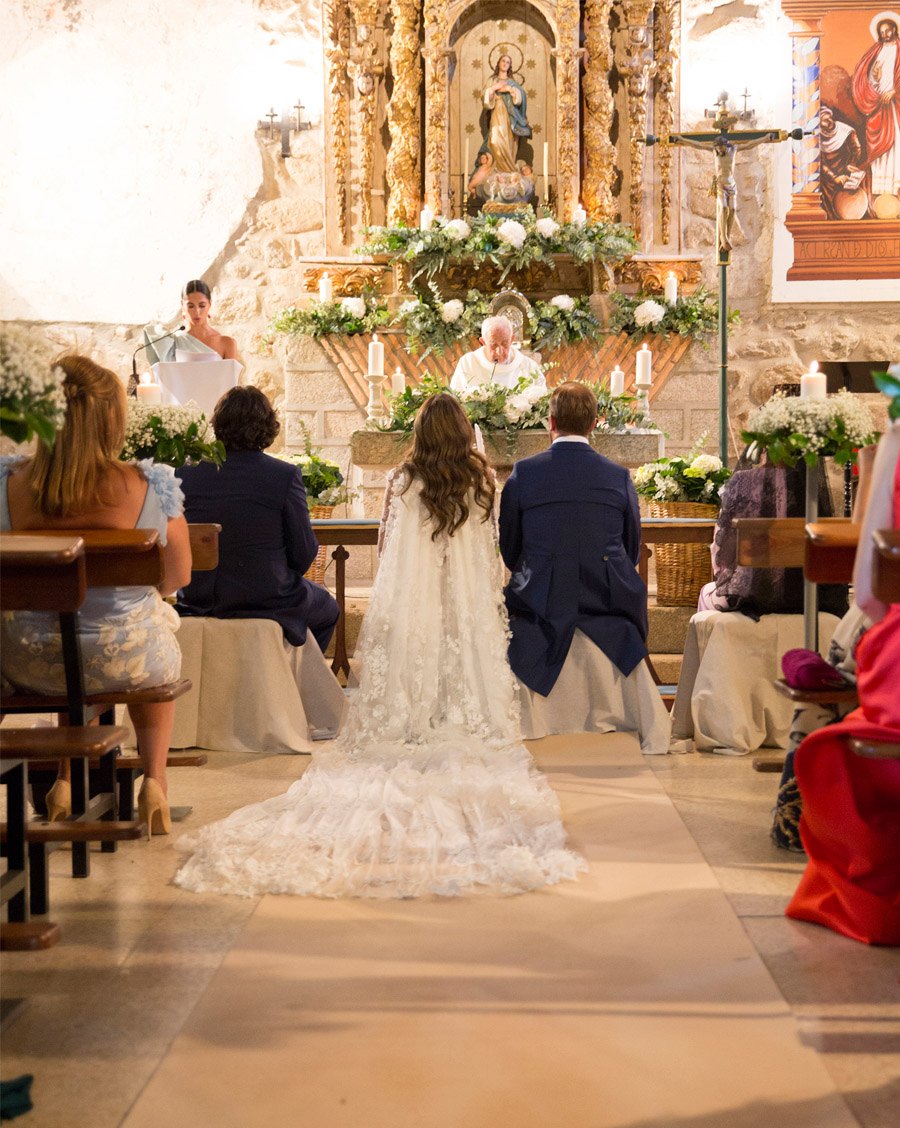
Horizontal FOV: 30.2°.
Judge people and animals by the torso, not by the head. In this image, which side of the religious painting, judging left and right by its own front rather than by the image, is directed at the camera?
front

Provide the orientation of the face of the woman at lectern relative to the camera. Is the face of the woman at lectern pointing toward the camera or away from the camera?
toward the camera

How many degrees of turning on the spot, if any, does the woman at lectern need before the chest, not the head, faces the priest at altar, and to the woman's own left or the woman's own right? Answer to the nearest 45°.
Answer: approximately 45° to the woman's own left

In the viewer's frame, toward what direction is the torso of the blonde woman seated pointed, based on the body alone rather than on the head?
away from the camera

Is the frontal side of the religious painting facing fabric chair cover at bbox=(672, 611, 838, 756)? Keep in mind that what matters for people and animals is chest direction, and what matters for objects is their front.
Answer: yes

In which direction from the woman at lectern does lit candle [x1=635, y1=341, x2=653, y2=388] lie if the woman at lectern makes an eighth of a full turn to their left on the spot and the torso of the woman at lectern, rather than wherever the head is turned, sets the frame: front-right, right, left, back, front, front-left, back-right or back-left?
front

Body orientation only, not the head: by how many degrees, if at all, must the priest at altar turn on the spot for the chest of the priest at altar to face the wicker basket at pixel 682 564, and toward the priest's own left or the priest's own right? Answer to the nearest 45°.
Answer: approximately 45° to the priest's own left

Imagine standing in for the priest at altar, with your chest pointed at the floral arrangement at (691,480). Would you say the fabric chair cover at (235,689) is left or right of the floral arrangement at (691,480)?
right

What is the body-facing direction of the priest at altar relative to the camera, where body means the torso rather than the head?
toward the camera

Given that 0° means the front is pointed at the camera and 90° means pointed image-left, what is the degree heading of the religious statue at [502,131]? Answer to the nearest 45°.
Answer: approximately 0°

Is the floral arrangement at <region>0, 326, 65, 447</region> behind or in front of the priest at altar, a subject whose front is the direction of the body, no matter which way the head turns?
in front

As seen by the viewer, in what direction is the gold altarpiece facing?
toward the camera

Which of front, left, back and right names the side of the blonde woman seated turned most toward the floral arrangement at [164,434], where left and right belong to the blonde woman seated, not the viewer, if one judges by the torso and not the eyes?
front

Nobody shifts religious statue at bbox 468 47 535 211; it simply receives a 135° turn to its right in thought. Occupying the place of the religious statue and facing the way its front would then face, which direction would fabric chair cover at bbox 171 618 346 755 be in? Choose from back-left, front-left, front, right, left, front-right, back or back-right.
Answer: back-left

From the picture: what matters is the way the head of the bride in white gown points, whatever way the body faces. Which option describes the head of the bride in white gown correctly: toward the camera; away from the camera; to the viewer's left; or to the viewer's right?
away from the camera

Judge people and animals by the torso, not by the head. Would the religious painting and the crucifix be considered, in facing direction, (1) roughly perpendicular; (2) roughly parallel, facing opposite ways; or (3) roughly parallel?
roughly parallel

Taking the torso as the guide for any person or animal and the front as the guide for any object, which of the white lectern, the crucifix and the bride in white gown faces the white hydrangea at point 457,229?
the bride in white gown

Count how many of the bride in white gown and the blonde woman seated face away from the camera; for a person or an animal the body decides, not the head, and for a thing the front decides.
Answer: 2

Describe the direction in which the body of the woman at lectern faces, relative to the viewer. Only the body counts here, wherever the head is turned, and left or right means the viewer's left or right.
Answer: facing the viewer
